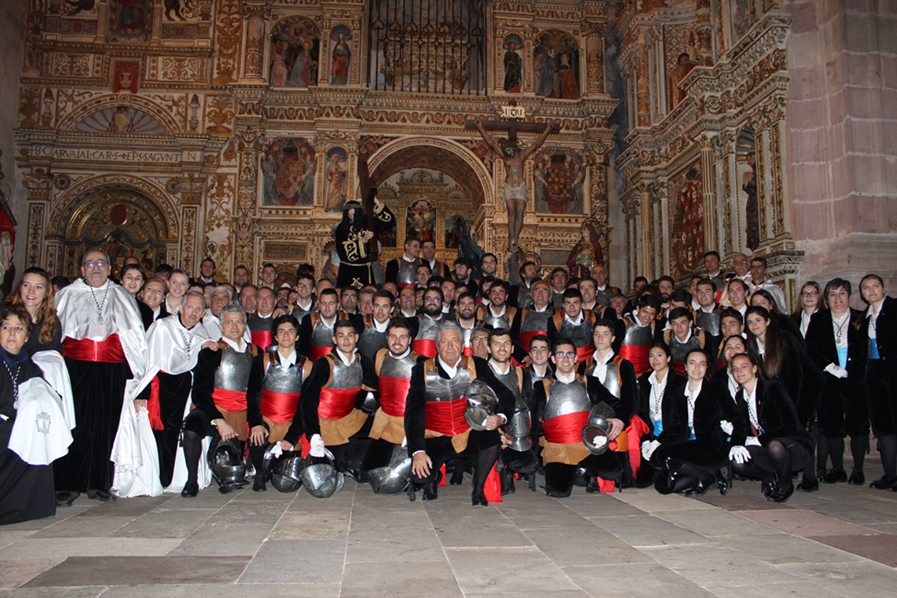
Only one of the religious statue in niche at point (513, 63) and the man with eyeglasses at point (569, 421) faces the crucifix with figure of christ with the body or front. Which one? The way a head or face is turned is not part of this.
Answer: the religious statue in niche

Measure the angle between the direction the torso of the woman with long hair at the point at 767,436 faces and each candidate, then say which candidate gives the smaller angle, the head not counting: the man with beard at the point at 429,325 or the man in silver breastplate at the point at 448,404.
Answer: the man in silver breastplate

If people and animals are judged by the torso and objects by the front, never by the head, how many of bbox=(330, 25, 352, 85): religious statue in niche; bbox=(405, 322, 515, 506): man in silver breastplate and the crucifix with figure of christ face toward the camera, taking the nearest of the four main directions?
3

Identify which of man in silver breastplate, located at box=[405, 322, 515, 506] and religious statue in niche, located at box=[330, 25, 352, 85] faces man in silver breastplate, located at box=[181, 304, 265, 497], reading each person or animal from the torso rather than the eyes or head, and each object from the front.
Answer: the religious statue in niche

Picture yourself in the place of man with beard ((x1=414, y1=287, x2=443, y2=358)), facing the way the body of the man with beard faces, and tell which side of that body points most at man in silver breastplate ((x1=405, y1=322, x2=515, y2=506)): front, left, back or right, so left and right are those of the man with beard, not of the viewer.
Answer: front

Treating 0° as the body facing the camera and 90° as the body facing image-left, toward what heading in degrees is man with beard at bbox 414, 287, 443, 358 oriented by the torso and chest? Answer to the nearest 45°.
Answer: approximately 0°

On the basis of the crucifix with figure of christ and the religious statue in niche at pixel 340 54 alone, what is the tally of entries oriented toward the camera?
2

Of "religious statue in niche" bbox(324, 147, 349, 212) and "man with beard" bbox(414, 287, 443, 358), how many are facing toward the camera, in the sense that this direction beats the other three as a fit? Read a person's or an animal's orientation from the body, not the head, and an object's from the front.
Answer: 2

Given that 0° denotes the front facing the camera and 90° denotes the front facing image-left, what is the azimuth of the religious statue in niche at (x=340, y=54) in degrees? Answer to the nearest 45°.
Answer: approximately 0°

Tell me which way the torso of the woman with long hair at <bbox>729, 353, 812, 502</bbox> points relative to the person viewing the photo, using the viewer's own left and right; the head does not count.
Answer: facing the viewer and to the left of the viewer

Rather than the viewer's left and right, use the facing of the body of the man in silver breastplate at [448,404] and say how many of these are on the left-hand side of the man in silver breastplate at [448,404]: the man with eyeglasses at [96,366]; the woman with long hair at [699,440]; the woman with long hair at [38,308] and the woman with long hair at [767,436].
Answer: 2
